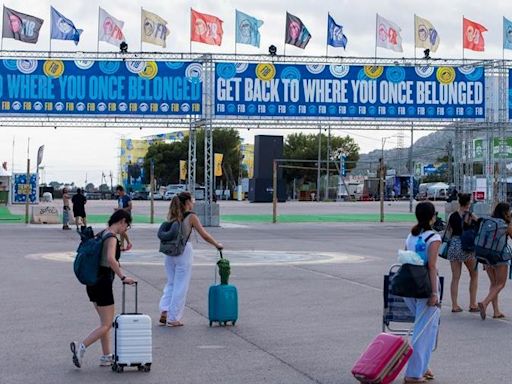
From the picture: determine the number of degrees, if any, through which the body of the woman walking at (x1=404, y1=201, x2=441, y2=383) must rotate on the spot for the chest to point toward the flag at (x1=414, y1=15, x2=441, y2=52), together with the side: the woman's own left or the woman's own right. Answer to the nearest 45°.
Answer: approximately 45° to the woman's own left

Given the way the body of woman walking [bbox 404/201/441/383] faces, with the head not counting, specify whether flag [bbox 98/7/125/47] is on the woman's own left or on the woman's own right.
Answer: on the woman's own left

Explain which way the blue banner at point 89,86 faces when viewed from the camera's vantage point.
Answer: facing the viewer

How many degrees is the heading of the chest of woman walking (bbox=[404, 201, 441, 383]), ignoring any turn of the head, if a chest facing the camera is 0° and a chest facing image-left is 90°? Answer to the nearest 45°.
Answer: approximately 225°

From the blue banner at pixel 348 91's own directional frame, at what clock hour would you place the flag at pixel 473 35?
The flag is roughly at 8 o'clock from the blue banner.

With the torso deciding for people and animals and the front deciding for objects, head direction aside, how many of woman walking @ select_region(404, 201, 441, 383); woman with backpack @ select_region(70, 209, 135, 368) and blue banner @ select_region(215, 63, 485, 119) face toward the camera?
1

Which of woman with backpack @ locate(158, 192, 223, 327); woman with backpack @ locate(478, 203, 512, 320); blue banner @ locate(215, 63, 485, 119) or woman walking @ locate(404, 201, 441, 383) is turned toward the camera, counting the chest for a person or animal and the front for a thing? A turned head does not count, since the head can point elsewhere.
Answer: the blue banner

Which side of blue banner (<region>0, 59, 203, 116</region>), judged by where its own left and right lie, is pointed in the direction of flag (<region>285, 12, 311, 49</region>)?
left

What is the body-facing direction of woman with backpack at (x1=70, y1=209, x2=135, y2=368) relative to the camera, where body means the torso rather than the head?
to the viewer's right

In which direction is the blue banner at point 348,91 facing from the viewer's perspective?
toward the camera

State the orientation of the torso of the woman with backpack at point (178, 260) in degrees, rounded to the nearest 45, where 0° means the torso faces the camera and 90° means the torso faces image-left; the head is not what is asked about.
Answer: approximately 225°

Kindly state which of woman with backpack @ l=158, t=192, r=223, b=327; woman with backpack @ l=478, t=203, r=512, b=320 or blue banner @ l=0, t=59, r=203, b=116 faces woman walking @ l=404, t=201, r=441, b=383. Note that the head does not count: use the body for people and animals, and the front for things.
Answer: the blue banner

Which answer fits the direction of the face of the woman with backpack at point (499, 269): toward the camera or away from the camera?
away from the camera

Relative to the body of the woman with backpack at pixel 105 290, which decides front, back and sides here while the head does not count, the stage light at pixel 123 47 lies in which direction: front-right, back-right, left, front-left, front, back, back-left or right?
left
